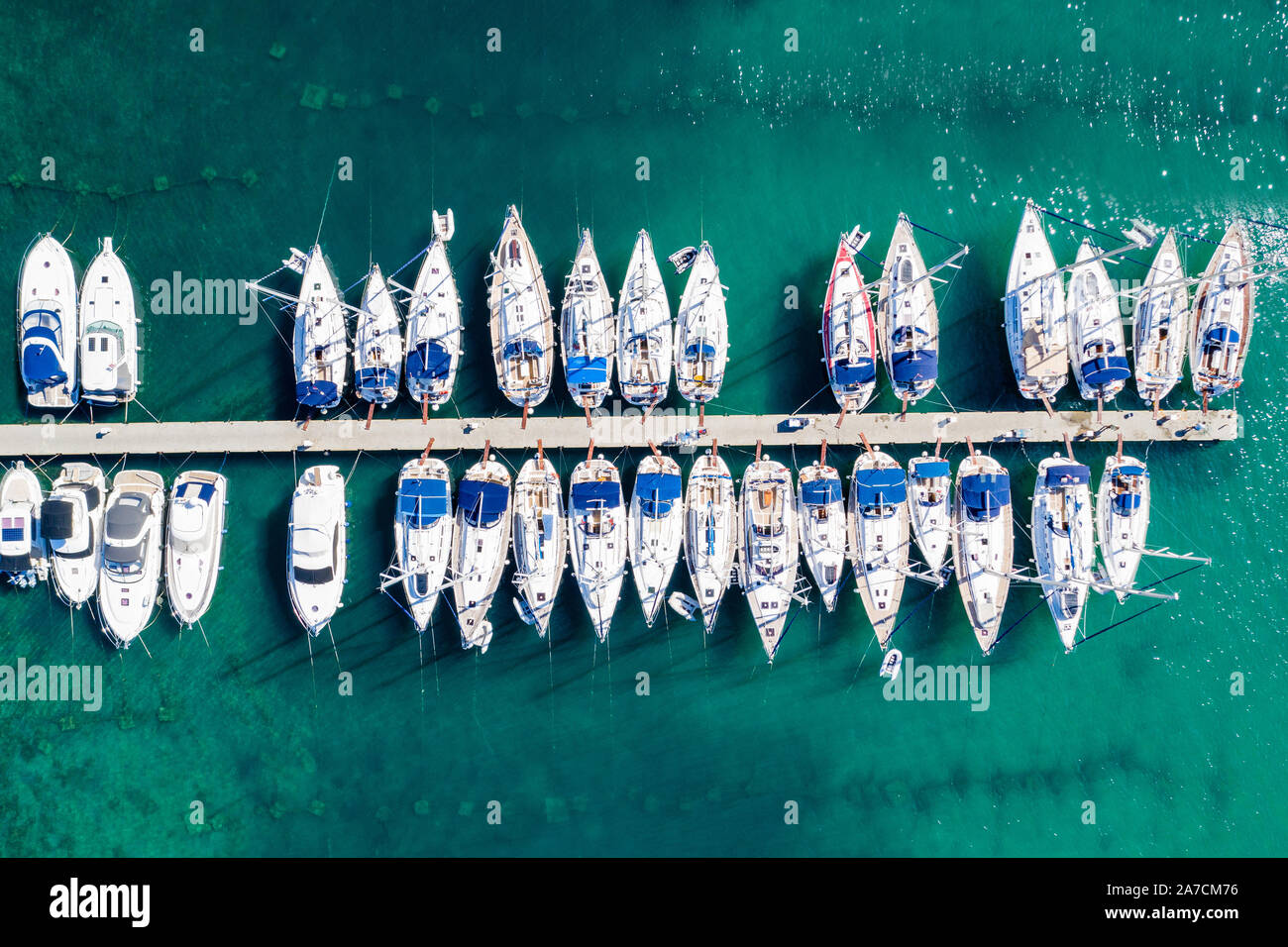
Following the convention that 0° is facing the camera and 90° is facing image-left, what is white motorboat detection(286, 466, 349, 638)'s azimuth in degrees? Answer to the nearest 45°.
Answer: approximately 0°

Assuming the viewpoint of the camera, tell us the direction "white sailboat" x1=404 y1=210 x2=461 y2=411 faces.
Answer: facing away from the viewer

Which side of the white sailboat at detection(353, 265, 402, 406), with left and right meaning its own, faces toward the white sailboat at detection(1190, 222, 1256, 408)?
right

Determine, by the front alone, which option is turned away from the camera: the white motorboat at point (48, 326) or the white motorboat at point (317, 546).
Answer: the white motorboat at point (48, 326)

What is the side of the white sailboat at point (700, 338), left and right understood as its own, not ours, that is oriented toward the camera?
back

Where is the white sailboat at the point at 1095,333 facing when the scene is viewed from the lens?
facing away from the viewer

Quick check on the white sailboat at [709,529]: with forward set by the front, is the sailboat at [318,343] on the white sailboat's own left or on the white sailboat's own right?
on the white sailboat's own right

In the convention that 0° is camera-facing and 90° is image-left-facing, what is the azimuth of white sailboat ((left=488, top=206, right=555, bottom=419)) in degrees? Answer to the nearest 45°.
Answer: approximately 180°

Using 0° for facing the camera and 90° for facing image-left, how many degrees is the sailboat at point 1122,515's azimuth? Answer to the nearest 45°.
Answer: approximately 0°

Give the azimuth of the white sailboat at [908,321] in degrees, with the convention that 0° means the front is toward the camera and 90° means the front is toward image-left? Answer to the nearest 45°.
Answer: approximately 180°

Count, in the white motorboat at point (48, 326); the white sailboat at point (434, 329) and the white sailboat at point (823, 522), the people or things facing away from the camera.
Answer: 2
